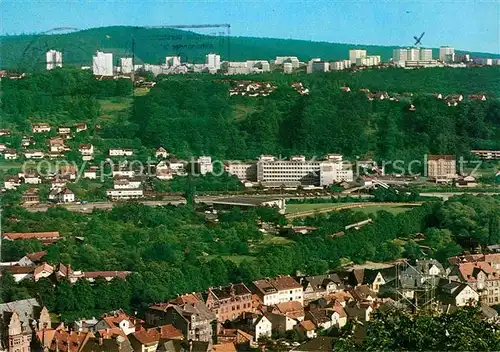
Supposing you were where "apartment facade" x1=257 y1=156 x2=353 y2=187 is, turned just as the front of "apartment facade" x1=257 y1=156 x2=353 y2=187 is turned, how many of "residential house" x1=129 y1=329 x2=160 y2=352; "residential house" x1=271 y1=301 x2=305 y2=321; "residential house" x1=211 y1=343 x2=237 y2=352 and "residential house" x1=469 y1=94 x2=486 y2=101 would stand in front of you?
3

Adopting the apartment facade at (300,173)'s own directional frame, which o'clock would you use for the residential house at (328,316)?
The residential house is roughly at 12 o'clock from the apartment facade.

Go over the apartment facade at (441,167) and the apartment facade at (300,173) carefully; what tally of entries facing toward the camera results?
2

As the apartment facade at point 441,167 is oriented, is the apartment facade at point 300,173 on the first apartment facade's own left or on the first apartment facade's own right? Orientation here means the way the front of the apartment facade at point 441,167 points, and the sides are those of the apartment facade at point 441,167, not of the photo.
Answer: on the first apartment facade's own right

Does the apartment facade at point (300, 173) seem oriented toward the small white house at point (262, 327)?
yes

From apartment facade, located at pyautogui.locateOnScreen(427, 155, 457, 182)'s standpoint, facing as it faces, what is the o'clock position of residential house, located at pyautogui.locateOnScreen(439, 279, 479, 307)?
The residential house is roughly at 12 o'clock from the apartment facade.

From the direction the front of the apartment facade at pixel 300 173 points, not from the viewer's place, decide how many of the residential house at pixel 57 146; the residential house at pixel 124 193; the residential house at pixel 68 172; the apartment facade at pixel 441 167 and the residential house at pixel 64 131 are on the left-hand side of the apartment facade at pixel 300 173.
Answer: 1

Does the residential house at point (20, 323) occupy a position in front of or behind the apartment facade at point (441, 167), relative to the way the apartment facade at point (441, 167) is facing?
in front

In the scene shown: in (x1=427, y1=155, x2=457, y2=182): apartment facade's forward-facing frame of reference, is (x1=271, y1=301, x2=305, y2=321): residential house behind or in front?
in front

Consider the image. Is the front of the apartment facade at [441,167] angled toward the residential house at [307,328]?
yes

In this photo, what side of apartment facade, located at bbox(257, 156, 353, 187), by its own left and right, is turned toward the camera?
front

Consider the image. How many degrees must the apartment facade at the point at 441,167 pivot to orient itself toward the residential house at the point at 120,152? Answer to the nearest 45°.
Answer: approximately 90° to its right

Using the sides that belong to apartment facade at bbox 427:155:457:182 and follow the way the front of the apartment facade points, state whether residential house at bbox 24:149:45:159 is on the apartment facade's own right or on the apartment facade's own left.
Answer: on the apartment facade's own right

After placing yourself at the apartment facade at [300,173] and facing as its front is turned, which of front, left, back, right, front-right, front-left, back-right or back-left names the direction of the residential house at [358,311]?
front

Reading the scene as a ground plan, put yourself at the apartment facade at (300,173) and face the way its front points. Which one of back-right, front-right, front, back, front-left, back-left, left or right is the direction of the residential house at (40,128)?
right
